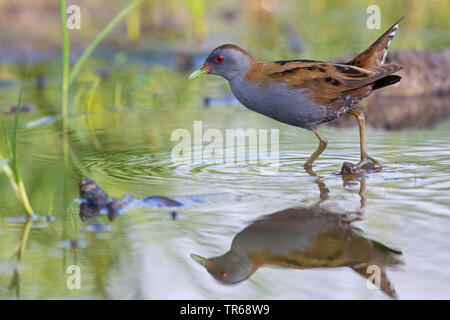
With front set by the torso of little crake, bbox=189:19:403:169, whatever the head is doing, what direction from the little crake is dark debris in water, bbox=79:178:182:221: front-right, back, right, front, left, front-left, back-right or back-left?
front-left

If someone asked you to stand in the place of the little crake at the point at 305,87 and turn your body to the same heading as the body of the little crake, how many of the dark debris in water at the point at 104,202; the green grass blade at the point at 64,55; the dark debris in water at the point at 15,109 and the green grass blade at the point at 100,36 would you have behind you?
0

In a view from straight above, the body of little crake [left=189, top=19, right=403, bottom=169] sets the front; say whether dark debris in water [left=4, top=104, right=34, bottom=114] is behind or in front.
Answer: in front

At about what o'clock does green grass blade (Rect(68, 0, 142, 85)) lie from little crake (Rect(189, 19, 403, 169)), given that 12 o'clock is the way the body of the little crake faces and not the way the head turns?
The green grass blade is roughly at 1 o'clock from the little crake.

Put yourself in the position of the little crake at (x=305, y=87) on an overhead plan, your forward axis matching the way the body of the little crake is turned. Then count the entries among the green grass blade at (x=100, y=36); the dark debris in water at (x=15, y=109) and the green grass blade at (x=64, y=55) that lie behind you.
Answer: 0

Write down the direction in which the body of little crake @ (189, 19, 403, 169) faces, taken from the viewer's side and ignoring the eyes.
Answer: to the viewer's left

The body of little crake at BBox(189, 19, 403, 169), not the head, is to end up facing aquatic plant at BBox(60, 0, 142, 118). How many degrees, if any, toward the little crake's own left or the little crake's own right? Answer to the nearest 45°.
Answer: approximately 45° to the little crake's own right

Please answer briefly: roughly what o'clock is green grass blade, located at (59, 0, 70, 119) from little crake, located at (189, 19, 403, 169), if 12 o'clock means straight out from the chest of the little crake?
The green grass blade is roughly at 1 o'clock from the little crake.
